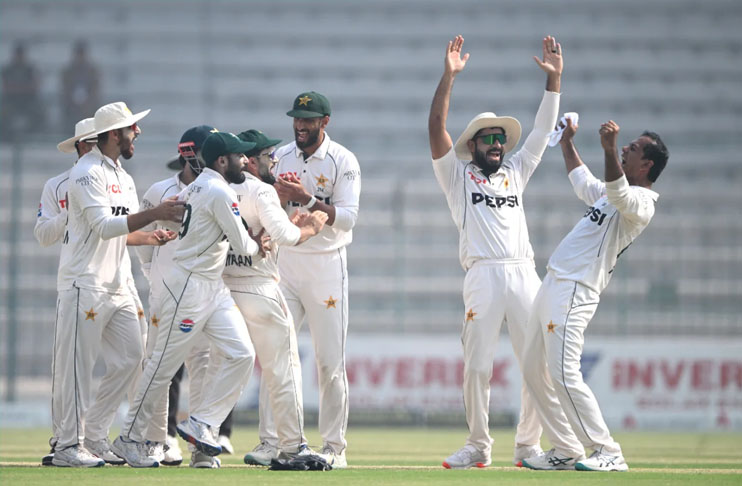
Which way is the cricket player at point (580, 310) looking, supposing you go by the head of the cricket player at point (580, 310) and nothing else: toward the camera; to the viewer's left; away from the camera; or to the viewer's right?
to the viewer's left

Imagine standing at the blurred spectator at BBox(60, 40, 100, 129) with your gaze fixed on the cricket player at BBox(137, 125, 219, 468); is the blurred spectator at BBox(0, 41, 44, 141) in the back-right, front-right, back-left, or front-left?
back-right

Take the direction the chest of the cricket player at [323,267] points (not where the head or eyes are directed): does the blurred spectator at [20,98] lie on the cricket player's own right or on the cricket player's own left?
on the cricket player's own right

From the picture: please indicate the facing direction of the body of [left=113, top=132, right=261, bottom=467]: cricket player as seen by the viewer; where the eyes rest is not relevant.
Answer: to the viewer's right

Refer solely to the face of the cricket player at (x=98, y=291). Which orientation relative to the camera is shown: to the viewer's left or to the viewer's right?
to the viewer's right

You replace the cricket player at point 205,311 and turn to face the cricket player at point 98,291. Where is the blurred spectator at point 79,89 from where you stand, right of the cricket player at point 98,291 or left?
right

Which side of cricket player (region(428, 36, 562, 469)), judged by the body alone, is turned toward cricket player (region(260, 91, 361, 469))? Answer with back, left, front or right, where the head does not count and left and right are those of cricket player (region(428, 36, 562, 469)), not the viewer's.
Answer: right

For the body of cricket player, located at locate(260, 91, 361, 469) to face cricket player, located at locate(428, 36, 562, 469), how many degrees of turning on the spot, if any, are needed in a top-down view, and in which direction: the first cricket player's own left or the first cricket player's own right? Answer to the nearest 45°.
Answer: approximately 135° to the first cricket player's own left
